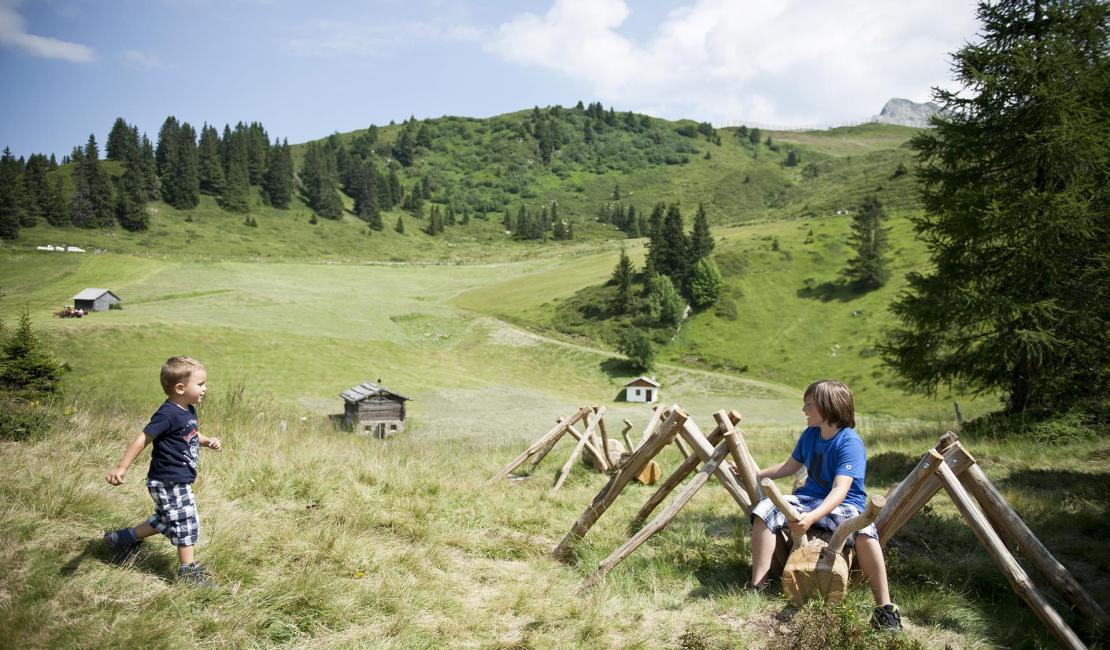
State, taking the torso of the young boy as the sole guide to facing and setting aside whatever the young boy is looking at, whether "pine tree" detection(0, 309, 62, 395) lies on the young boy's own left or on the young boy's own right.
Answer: on the young boy's own left

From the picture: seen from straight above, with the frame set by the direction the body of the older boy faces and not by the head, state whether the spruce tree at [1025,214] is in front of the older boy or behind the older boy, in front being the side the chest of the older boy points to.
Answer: behind

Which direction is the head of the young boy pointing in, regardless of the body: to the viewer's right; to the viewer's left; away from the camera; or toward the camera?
to the viewer's right

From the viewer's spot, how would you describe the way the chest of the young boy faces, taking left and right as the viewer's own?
facing to the right of the viewer

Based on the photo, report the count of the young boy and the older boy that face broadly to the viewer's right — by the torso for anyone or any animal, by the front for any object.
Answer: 1

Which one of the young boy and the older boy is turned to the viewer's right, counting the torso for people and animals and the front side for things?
the young boy

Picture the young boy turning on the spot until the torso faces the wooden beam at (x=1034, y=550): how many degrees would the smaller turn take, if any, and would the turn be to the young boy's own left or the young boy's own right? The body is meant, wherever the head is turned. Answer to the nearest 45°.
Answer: approximately 45° to the young boy's own right

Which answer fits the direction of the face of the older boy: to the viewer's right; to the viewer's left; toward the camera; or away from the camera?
to the viewer's left
